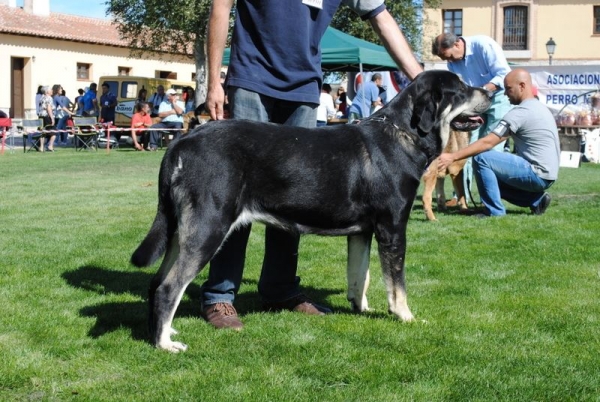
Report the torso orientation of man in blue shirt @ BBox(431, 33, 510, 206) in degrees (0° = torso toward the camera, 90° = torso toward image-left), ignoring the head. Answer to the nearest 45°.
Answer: approximately 45°

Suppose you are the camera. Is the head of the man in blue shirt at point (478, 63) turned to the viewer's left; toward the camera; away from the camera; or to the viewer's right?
to the viewer's left

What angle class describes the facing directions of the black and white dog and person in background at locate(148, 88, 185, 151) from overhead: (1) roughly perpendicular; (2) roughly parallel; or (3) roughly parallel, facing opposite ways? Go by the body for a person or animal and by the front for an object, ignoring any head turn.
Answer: roughly perpendicular

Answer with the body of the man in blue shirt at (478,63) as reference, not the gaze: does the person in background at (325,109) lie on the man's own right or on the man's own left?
on the man's own right

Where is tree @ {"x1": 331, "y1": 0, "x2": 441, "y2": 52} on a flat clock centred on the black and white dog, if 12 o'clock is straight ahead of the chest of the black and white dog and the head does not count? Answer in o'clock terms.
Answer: The tree is roughly at 9 o'clock from the black and white dog.

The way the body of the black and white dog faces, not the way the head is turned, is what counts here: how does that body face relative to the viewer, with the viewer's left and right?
facing to the right of the viewer

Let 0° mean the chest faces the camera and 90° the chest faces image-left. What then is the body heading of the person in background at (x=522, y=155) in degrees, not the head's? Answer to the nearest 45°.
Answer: approximately 90°

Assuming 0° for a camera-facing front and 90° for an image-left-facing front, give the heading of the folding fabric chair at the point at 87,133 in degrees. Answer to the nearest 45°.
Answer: approximately 0°
